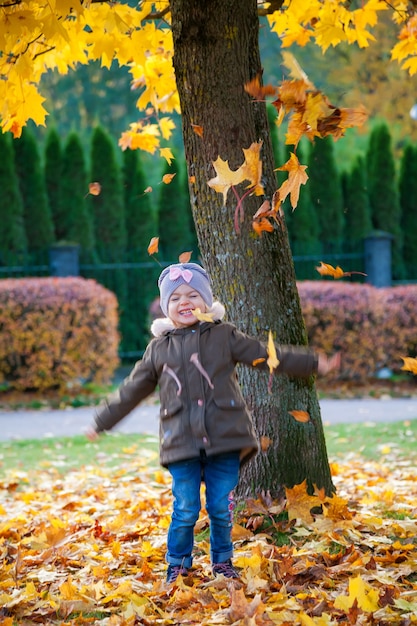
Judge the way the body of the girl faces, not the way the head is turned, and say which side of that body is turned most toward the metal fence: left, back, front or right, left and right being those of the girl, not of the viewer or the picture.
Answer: back

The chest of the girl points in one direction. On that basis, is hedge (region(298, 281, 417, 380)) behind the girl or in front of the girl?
behind

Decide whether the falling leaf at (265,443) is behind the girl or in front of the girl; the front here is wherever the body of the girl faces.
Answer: behind

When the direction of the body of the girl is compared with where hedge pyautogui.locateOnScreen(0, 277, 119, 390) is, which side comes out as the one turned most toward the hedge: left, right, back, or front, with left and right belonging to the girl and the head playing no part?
back

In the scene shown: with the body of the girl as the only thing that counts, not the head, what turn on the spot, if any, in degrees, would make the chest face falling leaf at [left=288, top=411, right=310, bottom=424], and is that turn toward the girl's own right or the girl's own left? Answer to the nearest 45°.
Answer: approximately 135° to the girl's own left

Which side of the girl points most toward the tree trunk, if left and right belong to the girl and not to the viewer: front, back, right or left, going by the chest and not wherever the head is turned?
back

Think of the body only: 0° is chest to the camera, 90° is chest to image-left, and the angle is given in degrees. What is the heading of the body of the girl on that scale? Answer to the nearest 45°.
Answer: approximately 0°
